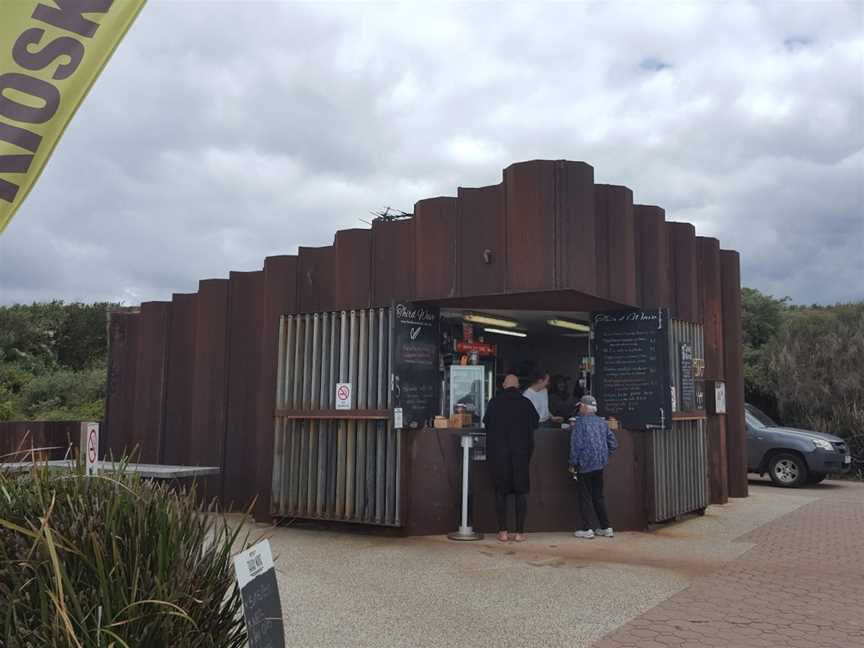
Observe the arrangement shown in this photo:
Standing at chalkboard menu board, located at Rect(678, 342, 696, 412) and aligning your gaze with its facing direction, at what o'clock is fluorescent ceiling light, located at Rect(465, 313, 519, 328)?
The fluorescent ceiling light is roughly at 4 o'clock from the chalkboard menu board.

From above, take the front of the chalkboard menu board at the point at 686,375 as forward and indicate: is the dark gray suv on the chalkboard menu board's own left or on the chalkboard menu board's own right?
on the chalkboard menu board's own left

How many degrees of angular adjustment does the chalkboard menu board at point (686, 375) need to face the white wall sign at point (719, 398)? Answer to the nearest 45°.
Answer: approximately 135° to its left

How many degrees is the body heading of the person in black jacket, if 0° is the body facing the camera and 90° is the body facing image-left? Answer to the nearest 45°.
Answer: approximately 180°

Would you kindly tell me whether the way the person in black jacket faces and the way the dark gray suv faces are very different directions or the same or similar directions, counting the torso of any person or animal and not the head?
very different directions

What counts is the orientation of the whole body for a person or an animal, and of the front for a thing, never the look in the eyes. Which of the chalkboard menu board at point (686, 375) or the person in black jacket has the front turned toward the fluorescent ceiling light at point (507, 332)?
the person in black jacket

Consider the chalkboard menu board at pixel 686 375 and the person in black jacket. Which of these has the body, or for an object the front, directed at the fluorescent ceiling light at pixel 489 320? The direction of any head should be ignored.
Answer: the person in black jacket

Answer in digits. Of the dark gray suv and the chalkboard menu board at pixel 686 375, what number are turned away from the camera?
0

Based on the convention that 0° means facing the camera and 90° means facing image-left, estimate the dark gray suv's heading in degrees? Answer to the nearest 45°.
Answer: approximately 315°

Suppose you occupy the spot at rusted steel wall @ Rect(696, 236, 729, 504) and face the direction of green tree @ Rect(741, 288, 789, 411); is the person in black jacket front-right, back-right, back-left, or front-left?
back-left

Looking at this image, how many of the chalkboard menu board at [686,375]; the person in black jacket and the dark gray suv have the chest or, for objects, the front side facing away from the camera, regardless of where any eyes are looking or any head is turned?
1

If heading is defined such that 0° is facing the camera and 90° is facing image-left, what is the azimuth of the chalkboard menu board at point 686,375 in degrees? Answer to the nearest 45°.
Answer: approximately 315°
